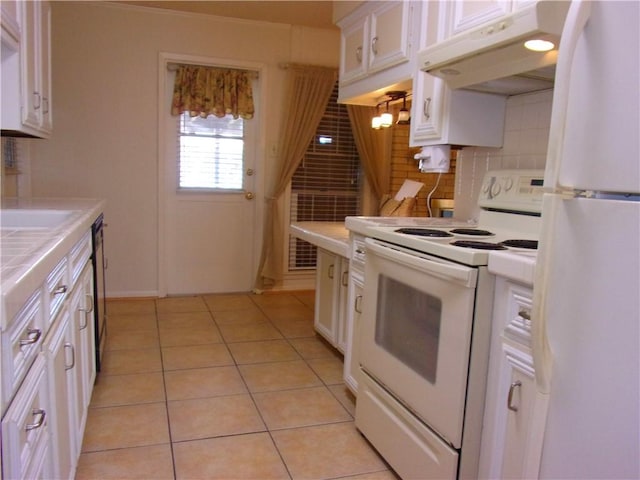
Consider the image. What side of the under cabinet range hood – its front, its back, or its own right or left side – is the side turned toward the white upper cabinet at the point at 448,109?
right

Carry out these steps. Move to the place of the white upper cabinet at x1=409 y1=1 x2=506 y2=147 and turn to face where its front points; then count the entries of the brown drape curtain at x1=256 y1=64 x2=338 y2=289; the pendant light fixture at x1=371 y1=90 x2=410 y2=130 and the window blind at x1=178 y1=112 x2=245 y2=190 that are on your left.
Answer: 0

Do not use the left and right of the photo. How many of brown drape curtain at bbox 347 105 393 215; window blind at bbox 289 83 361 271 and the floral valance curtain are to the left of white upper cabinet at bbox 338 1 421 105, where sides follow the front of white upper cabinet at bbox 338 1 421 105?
0

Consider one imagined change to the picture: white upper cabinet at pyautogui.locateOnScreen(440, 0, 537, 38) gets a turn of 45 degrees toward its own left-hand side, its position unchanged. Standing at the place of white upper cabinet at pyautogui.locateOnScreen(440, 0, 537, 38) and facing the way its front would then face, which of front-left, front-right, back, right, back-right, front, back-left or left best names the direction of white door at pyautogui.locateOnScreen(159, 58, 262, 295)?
back-right

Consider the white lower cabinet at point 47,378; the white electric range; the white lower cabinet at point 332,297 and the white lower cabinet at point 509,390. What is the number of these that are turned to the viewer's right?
1

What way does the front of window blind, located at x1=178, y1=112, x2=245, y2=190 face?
toward the camera

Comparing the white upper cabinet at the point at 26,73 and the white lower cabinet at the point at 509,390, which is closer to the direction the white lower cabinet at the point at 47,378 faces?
the white lower cabinet

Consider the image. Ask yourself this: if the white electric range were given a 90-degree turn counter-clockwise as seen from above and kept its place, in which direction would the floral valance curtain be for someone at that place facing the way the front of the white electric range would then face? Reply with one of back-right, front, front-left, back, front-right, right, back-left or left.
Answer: back

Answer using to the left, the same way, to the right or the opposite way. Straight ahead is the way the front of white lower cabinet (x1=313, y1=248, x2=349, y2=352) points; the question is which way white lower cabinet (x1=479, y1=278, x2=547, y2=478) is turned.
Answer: the same way

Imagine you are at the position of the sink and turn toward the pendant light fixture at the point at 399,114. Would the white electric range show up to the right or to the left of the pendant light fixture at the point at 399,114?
right

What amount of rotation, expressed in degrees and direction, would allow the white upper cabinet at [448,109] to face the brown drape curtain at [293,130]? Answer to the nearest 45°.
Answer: approximately 90° to its right

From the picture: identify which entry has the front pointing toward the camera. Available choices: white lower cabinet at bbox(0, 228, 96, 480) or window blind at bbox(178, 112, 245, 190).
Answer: the window blind

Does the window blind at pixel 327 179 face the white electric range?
yes

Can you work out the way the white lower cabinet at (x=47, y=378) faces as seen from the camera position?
facing to the right of the viewer

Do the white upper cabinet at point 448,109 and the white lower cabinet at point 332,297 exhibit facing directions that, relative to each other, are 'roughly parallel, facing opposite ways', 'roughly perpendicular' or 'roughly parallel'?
roughly parallel

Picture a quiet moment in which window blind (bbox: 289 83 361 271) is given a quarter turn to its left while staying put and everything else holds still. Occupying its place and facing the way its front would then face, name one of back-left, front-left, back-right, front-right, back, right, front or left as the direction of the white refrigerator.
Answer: right

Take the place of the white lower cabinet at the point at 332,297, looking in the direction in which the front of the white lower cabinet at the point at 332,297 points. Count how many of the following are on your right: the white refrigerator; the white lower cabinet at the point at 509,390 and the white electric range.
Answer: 0

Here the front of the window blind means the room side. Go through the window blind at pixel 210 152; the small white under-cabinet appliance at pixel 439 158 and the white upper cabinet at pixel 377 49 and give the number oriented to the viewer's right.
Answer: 0

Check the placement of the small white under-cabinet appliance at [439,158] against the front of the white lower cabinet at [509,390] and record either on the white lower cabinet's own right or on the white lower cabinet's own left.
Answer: on the white lower cabinet's own right
